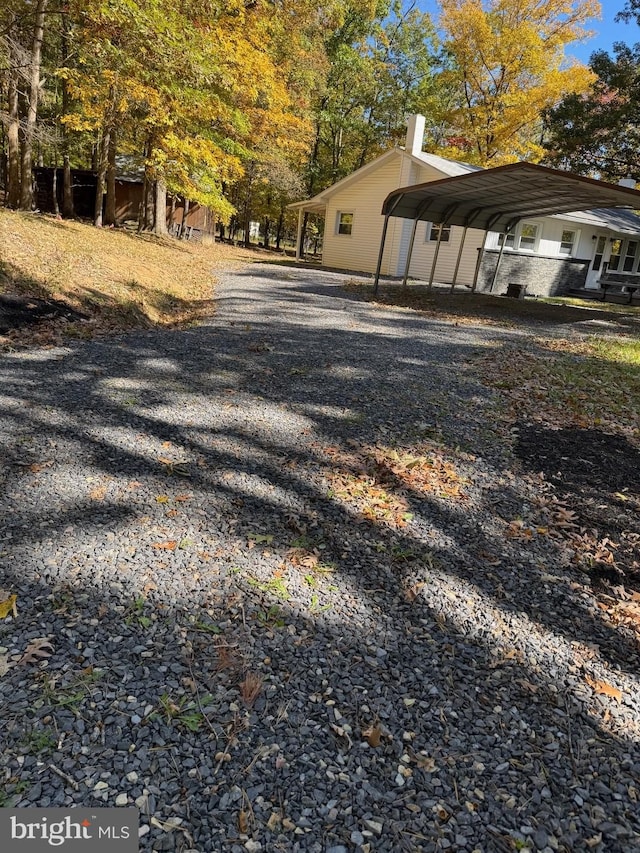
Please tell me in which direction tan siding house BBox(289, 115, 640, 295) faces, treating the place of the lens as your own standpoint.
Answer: facing the viewer and to the right of the viewer

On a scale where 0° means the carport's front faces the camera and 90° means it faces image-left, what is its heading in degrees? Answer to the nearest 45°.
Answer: approximately 45°

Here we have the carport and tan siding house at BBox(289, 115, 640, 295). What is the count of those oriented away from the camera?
0

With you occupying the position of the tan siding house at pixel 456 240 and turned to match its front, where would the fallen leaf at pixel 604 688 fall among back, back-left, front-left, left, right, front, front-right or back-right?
front-right

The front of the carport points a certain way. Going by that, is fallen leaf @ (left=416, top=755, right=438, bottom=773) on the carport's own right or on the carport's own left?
on the carport's own left

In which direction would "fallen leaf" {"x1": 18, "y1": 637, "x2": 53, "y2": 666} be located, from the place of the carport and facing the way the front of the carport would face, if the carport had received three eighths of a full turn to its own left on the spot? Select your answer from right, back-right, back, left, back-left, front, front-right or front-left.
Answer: right

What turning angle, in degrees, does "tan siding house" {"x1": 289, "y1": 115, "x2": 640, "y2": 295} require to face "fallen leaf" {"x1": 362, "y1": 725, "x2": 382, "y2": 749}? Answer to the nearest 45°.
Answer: approximately 45° to its right

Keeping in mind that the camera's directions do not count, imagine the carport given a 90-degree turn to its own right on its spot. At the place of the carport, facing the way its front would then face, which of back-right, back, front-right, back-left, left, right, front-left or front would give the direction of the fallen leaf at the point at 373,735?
back-left

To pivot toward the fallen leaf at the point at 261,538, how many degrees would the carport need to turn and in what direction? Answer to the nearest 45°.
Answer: approximately 45° to its left

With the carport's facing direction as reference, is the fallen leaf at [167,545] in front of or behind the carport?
in front

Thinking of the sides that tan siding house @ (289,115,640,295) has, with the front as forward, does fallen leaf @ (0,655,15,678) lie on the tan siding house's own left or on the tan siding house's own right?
on the tan siding house's own right
